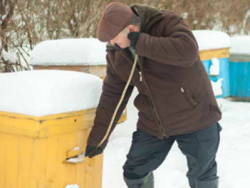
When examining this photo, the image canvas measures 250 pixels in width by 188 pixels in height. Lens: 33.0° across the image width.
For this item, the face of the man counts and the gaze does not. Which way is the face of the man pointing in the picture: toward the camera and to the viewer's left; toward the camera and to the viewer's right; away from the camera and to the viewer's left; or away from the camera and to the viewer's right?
toward the camera and to the viewer's left

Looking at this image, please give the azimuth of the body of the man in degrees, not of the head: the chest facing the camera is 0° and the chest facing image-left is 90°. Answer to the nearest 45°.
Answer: approximately 45°
